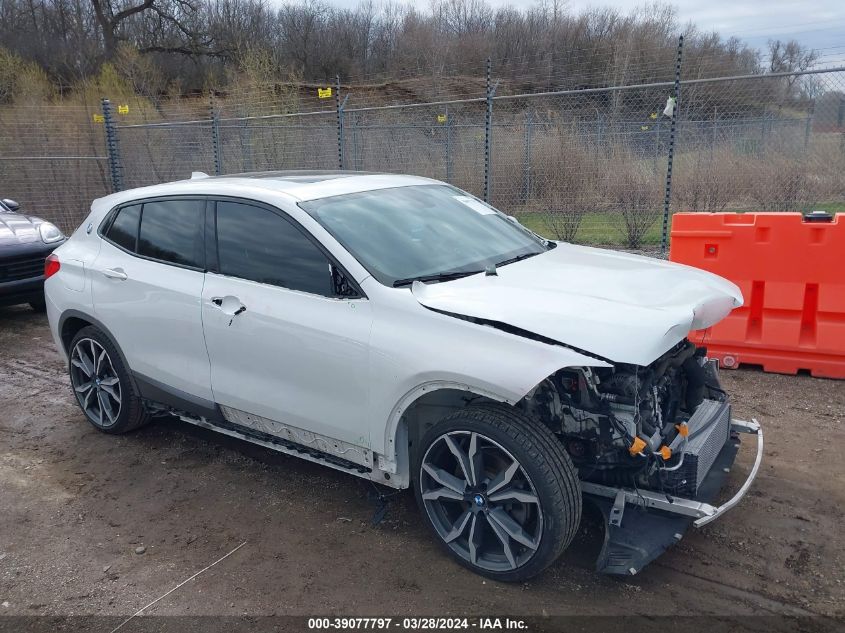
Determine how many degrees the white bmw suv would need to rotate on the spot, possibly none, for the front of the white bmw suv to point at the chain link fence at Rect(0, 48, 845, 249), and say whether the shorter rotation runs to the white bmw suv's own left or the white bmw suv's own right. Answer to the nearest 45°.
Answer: approximately 135° to the white bmw suv's own left

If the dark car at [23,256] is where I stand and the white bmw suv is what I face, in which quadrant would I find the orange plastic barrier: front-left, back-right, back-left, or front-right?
front-left

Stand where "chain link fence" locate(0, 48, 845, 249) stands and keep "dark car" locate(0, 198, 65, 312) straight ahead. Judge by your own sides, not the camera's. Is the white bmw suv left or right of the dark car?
left

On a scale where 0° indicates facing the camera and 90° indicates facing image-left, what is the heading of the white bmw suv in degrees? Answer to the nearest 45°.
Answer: approximately 315°

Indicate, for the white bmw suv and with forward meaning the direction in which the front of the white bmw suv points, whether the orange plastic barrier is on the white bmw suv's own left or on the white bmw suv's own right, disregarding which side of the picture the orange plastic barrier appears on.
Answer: on the white bmw suv's own left

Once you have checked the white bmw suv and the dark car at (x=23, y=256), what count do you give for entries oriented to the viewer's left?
0

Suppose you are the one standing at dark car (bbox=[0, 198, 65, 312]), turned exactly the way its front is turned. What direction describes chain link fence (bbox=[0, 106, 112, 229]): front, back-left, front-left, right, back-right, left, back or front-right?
back-left

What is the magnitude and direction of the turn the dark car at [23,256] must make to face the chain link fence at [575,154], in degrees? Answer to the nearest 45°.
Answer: approximately 45° to its left

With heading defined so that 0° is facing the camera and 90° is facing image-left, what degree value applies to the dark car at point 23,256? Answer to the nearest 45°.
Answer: approximately 315°

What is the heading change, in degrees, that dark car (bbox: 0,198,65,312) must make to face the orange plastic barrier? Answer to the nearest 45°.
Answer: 0° — it already faces it

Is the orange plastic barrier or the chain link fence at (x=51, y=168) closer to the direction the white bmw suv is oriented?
the orange plastic barrier

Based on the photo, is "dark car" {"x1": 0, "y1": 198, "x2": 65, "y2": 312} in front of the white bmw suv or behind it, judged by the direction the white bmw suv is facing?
behind

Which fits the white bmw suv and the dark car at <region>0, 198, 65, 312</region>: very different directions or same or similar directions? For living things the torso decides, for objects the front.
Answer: same or similar directions

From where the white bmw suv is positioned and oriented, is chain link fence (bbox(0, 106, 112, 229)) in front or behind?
behind
